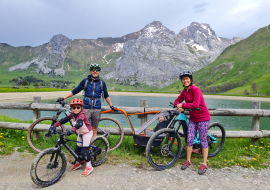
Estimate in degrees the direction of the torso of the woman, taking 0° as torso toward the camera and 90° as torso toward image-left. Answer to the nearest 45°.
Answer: approximately 45°

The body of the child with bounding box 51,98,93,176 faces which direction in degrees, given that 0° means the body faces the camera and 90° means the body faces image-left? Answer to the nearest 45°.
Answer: approximately 45°

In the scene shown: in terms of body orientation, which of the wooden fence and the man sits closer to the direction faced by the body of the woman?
the man

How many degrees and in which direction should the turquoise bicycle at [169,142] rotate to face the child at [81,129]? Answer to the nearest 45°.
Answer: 0° — it already faces them

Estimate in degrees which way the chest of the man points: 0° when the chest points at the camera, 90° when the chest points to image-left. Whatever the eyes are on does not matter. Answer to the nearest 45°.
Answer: approximately 0°

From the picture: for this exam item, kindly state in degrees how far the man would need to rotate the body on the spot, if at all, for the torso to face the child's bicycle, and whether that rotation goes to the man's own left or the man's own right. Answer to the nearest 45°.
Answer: approximately 45° to the man's own right

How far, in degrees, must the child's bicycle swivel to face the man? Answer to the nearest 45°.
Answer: approximately 180°

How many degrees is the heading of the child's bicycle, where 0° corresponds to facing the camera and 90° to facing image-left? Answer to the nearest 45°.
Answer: approximately 45°

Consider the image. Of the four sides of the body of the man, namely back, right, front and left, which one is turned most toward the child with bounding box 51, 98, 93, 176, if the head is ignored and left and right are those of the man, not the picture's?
front
